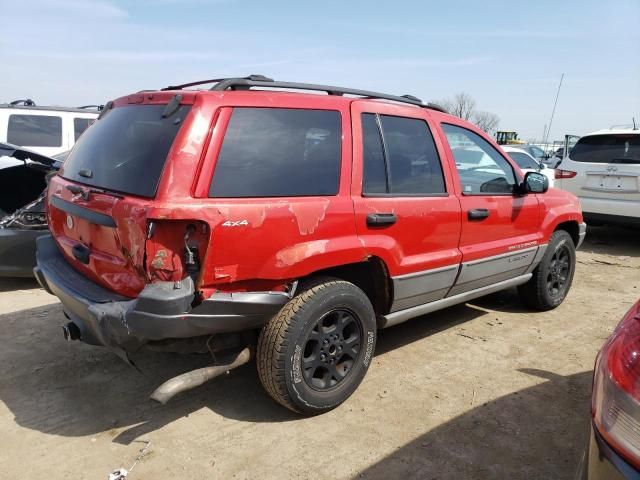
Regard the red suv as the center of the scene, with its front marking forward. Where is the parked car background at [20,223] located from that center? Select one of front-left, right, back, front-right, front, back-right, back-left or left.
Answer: left

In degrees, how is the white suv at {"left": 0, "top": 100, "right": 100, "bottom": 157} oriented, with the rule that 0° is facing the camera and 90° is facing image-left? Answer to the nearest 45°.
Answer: approximately 270°

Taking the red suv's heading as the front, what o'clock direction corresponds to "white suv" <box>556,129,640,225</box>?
The white suv is roughly at 12 o'clock from the red suv.

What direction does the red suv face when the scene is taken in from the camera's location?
facing away from the viewer and to the right of the viewer

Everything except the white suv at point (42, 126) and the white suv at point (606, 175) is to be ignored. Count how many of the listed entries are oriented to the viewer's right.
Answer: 1

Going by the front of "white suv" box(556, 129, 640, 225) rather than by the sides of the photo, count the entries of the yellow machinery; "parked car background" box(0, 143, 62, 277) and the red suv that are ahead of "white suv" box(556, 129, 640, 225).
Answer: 1

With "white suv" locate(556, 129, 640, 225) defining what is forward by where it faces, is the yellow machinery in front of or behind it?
in front

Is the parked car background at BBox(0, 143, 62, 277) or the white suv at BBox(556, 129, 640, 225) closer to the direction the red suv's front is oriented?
the white suv

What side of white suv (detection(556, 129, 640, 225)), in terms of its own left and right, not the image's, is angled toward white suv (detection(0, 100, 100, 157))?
left

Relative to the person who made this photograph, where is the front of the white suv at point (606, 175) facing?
facing away from the viewer

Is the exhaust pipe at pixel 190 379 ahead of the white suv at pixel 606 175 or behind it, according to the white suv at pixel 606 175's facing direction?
behind

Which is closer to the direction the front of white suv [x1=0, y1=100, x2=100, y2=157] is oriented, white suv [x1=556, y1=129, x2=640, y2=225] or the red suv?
the white suv

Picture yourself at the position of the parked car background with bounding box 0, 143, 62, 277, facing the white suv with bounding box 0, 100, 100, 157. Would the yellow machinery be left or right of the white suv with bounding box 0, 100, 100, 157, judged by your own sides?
right

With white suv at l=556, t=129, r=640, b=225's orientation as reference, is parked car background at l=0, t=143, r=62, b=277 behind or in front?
behind

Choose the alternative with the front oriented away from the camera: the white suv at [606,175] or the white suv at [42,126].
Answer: the white suv at [606,175]
